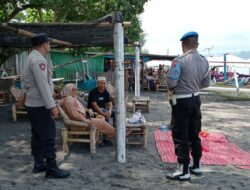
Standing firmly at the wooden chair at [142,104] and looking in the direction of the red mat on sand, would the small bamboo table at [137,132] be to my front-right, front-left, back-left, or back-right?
front-right

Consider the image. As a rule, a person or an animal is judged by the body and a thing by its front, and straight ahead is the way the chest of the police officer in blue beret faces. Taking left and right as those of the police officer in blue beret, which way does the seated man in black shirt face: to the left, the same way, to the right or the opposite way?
the opposite way

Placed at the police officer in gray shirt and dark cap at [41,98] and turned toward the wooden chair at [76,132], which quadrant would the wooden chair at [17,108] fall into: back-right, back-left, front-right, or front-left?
front-left

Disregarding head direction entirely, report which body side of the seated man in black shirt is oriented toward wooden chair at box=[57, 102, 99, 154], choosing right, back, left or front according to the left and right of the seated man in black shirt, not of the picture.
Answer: right

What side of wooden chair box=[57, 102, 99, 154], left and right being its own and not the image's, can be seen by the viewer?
right

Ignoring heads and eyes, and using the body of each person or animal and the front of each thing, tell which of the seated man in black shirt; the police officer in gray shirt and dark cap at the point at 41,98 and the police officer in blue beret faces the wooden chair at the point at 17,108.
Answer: the police officer in blue beret

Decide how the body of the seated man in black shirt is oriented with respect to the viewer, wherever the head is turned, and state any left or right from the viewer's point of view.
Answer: facing the viewer and to the right of the viewer

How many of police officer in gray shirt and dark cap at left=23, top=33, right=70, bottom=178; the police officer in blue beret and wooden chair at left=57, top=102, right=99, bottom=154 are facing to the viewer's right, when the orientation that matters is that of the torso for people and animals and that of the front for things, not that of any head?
2

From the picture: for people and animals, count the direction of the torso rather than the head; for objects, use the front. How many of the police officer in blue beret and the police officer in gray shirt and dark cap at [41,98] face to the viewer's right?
1

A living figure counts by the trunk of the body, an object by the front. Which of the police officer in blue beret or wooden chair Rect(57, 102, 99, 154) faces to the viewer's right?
the wooden chair

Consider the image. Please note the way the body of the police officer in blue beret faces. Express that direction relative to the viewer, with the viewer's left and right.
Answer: facing away from the viewer and to the left of the viewer

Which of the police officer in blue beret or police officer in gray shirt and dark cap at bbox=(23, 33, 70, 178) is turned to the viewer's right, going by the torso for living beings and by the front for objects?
the police officer in gray shirt and dark cap

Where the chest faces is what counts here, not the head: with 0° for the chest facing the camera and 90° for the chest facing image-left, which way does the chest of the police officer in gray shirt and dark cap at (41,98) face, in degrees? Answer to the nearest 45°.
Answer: approximately 270°

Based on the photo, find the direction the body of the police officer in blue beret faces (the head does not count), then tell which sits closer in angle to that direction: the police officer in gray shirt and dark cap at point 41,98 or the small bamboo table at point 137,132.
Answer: the small bamboo table

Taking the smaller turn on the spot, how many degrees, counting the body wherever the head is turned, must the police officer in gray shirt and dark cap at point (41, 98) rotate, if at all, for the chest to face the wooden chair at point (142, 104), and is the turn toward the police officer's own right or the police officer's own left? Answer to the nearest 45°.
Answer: approximately 45° to the police officer's own left

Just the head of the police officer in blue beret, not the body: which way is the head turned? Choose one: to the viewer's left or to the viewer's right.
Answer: to the viewer's left

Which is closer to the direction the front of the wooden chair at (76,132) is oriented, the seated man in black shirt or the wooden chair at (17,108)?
the seated man in black shirt

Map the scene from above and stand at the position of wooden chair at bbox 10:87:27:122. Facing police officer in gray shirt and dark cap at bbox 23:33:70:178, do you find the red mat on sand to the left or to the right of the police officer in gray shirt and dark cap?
left
